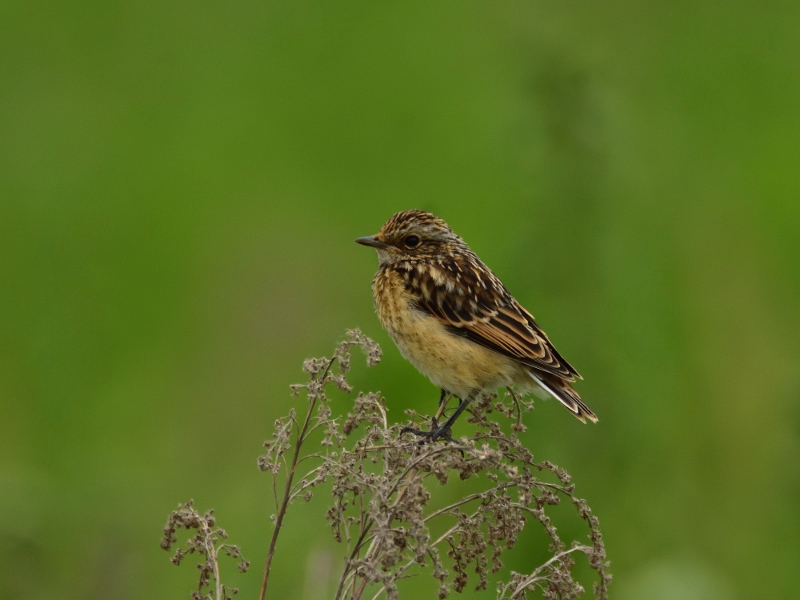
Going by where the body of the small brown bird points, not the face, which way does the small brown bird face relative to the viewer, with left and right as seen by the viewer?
facing to the left of the viewer
